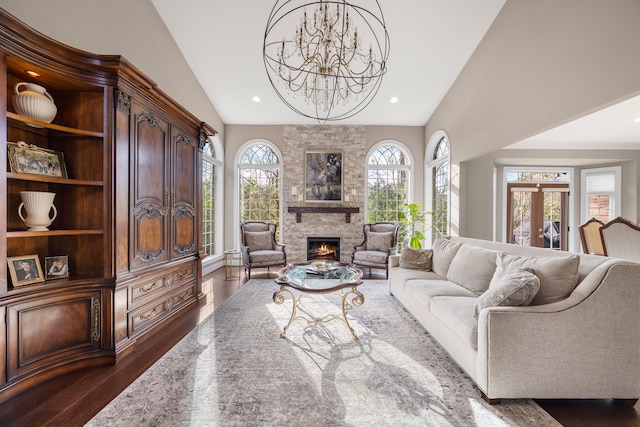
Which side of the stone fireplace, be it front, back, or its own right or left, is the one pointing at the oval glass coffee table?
front

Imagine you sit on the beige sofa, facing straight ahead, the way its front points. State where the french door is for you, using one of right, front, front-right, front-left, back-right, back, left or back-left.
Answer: back-right

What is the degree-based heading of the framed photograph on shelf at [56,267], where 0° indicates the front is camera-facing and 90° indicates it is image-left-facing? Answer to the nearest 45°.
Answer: approximately 0°

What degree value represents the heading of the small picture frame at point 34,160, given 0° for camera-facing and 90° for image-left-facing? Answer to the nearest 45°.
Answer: approximately 315°

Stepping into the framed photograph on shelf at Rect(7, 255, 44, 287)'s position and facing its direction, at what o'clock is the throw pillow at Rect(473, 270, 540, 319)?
The throw pillow is roughly at 12 o'clock from the framed photograph on shelf.

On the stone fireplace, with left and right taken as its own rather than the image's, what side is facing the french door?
left

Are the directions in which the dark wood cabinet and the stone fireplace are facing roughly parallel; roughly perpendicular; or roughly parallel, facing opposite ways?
roughly perpendicular

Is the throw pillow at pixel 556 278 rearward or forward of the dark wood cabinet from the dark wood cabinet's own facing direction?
forward

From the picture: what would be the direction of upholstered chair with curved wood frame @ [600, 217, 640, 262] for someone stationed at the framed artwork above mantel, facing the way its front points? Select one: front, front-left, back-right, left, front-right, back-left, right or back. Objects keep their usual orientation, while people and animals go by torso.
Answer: front-left

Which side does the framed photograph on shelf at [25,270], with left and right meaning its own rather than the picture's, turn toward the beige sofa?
front

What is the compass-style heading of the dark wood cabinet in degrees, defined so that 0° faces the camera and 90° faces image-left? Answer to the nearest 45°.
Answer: approximately 315°

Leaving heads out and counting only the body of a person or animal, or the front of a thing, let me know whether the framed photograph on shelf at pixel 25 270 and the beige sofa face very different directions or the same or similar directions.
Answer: very different directions

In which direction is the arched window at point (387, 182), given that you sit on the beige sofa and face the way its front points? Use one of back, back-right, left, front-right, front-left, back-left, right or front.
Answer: right

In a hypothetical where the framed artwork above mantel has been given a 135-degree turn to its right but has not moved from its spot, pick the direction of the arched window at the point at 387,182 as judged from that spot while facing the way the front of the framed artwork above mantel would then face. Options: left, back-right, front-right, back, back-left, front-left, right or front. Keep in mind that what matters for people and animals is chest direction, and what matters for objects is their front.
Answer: back-right
